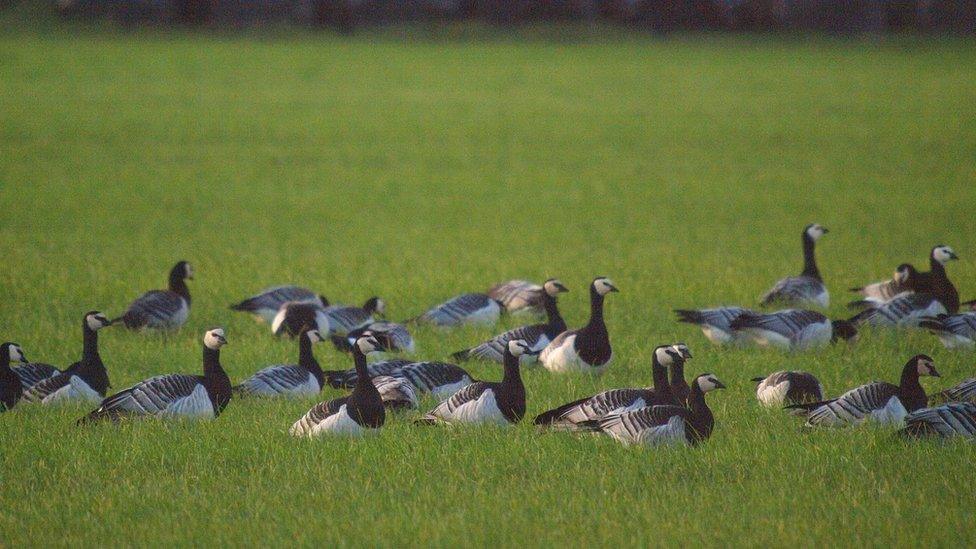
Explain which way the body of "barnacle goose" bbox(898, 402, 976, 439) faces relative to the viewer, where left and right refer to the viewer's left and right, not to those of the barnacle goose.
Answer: facing to the right of the viewer

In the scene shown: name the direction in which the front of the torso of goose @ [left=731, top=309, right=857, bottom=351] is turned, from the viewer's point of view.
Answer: to the viewer's right

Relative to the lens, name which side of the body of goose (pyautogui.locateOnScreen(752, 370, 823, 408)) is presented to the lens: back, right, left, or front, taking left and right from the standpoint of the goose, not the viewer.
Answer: right

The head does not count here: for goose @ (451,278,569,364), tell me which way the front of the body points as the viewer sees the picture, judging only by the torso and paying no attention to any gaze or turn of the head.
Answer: to the viewer's right

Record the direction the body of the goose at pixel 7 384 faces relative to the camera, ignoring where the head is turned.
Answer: to the viewer's right

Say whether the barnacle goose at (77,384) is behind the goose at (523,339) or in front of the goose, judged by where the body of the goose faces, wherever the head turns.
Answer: behind

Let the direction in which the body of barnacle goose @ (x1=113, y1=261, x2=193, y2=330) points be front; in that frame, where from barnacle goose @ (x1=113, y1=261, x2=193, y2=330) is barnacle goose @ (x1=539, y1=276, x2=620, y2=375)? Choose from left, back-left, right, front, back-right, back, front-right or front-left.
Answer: front-right

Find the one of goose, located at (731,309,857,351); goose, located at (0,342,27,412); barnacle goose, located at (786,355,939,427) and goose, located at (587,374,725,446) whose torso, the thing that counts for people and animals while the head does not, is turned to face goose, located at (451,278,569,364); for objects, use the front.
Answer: goose, located at (0,342,27,412)

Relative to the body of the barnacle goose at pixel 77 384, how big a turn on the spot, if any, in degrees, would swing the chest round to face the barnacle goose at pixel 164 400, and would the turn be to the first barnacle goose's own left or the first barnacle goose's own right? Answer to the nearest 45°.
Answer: approximately 45° to the first barnacle goose's own right

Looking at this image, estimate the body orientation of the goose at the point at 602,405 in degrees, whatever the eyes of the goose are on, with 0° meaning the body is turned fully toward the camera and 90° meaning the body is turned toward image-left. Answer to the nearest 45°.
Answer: approximately 270°

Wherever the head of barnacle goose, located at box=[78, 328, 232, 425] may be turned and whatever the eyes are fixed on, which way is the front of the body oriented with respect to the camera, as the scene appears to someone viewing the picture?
to the viewer's right

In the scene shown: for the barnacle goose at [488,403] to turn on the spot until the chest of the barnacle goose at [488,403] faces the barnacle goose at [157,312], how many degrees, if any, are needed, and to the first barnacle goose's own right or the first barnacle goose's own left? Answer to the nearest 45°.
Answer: approximately 135° to the first barnacle goose's own left

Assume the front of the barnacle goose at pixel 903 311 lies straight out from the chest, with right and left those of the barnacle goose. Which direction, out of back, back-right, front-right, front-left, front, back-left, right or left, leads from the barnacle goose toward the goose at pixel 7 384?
back-right

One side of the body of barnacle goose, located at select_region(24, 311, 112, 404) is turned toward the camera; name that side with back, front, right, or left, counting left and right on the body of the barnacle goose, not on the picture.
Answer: right

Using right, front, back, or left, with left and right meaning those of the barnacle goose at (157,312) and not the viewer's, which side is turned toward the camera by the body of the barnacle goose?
right

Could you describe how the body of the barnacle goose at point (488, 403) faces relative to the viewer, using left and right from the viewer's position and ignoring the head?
facing to the right of the viewer

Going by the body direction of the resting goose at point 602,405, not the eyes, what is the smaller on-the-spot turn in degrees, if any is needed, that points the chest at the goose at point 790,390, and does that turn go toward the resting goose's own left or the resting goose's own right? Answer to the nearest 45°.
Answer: approximately 45° to the resting goose's own left
